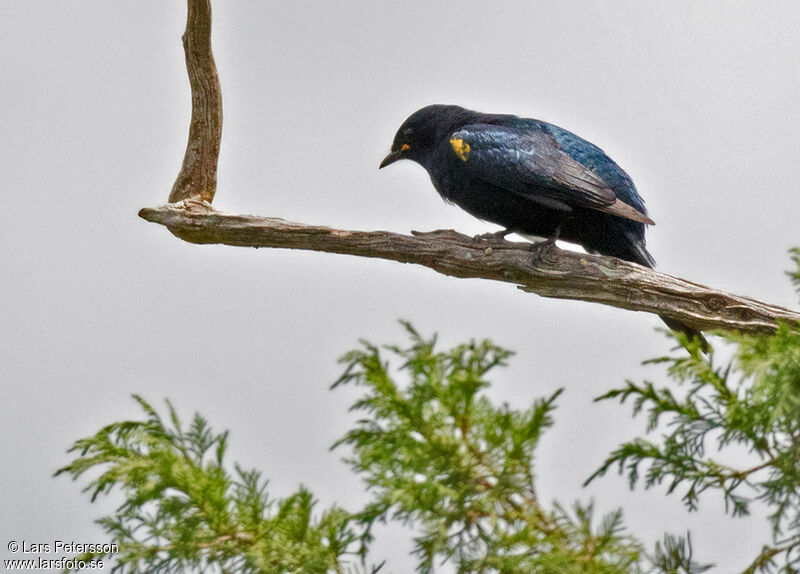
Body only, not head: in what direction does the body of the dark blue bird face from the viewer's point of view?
to the viewer's left
